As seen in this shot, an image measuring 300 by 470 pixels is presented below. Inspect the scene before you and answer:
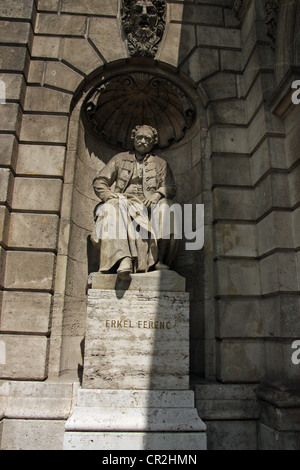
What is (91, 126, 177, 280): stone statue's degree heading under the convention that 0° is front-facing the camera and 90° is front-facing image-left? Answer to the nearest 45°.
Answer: approximately 0°
